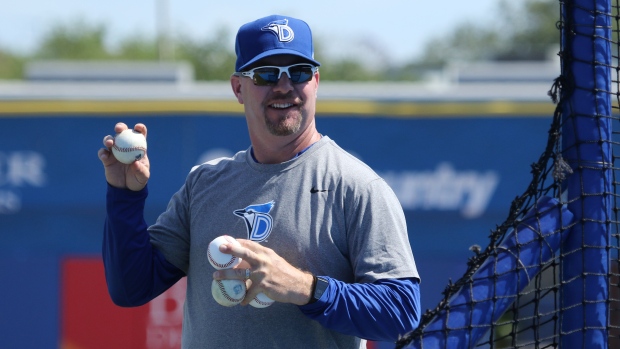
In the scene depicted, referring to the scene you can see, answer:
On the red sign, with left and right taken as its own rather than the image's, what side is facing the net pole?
front

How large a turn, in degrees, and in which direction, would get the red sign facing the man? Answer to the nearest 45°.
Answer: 0° — it already faces them

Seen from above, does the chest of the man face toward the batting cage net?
no

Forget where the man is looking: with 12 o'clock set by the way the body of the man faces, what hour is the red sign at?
The red sign is roughly at 4 o'clock from the man.

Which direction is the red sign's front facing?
toward the camera

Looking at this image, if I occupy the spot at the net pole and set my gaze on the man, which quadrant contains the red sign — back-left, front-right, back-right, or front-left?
front-right

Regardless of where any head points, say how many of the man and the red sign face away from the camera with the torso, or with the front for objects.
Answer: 0

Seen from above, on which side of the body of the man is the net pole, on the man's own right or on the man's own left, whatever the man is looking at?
on the man's own left
